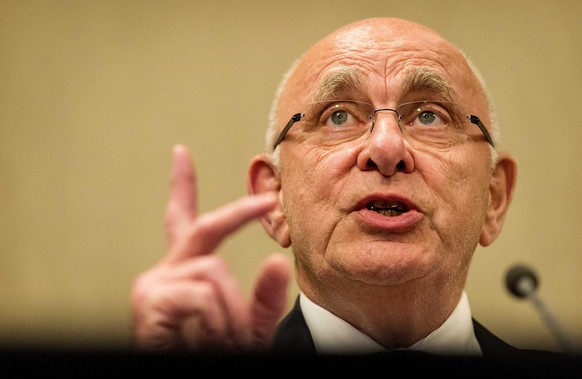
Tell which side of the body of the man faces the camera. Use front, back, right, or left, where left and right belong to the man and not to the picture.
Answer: front

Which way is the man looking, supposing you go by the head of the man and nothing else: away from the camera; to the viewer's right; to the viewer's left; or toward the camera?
toward the camera
